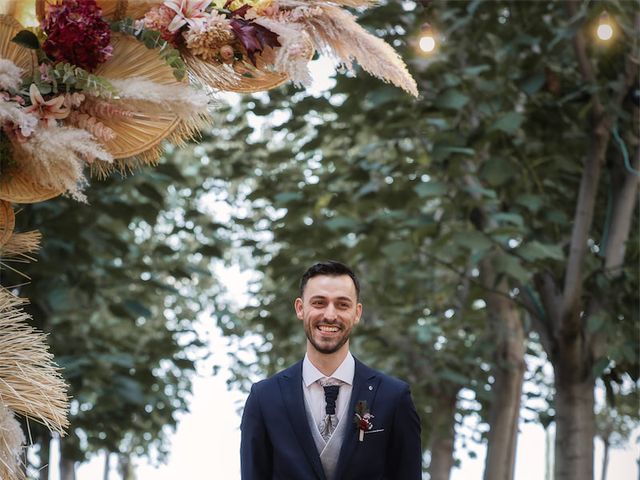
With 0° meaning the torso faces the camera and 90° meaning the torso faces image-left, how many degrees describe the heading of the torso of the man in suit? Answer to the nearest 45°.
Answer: approximately 0°

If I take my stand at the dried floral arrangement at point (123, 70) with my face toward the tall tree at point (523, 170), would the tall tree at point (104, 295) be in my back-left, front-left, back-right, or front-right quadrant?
front-left

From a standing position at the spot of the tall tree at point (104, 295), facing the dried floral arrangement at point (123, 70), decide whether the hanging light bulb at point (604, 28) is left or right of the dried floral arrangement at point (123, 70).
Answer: left

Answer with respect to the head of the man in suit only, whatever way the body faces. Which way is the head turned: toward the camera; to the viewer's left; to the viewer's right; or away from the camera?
toward the camera

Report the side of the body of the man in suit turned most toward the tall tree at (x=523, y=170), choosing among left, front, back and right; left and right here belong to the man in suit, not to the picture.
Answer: back

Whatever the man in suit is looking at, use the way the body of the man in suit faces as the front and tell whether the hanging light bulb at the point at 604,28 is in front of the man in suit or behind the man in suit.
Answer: behind
